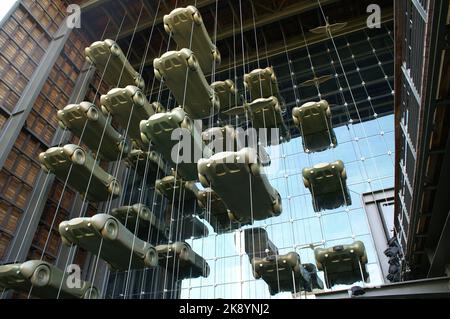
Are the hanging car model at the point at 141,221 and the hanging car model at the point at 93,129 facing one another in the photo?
no

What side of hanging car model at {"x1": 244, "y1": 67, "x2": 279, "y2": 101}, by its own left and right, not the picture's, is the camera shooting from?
front

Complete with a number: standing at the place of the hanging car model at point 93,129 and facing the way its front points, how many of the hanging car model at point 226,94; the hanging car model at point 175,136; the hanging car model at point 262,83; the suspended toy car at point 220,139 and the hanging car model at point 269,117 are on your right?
0

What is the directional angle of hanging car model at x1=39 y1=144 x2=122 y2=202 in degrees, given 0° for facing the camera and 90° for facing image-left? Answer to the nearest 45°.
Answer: approximately 45°

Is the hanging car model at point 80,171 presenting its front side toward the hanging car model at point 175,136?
no

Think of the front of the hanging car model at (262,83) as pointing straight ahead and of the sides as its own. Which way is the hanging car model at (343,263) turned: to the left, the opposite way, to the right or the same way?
the same way

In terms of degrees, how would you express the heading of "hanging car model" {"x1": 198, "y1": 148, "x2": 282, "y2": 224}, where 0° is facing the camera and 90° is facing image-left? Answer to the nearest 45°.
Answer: approximately 45°

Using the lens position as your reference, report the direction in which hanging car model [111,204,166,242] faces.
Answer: facing the viewer and to the left of the viewer

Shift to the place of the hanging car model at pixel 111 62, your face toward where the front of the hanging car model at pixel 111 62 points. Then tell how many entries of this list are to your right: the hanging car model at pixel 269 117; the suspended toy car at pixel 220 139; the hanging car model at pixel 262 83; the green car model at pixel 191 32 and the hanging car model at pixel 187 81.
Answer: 0

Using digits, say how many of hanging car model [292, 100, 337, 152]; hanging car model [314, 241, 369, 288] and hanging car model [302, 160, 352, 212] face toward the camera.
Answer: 3

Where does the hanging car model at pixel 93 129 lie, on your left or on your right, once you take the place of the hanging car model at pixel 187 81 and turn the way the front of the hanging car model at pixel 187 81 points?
on your right

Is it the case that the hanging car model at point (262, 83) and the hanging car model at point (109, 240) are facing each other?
no

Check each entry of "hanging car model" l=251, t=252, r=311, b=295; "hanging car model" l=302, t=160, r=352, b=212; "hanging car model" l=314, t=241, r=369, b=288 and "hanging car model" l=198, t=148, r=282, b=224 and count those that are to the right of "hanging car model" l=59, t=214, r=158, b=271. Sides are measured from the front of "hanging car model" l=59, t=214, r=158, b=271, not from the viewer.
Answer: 0

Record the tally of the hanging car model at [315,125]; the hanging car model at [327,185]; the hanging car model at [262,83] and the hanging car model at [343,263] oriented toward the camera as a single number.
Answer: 4

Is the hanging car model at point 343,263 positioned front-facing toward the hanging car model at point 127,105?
no

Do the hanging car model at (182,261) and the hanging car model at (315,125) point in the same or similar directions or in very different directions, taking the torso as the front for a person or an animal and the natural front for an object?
same or similar directions

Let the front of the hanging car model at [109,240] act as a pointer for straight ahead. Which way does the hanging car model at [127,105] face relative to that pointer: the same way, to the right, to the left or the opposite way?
the same way

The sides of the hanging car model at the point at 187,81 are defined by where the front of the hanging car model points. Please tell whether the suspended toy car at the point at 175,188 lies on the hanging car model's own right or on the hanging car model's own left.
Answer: on the hanging car model's own right

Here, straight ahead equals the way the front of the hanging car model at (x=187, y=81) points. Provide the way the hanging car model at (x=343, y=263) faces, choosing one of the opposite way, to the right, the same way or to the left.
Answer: the same way

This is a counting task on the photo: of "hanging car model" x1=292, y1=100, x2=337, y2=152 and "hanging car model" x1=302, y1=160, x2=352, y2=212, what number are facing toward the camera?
2
